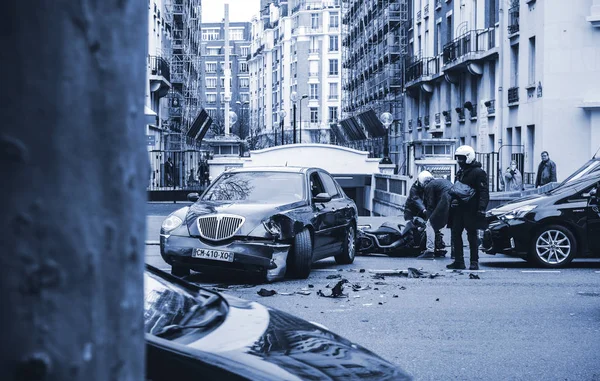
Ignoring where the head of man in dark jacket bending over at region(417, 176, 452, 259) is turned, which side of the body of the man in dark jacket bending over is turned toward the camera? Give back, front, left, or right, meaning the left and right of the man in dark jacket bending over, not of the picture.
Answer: left

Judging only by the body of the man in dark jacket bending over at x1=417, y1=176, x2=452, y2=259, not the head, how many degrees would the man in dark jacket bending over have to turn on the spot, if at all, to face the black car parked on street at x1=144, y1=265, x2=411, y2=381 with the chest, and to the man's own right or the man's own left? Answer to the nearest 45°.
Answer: approximately 90° to the man's own left

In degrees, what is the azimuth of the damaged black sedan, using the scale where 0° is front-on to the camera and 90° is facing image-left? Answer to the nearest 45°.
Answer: approximately 45°

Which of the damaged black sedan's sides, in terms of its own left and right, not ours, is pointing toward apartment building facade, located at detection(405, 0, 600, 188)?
back
